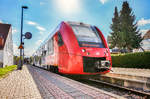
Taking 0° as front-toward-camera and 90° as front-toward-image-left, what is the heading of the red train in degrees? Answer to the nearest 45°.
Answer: approximately 315°

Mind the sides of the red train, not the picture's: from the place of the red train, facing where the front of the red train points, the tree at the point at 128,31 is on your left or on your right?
on your left

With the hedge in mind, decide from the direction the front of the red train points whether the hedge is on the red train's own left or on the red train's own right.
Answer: on the red train's own left

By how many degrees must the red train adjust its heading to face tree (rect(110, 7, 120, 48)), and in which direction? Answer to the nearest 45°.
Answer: approximately 135° to its left

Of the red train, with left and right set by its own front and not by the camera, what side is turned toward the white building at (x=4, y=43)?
right
